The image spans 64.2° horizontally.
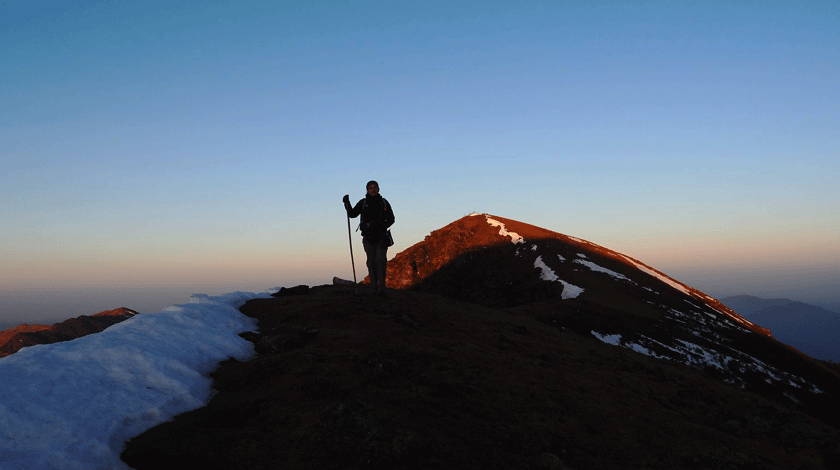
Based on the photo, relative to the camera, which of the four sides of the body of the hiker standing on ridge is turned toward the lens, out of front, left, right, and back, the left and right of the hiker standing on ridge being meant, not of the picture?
front
